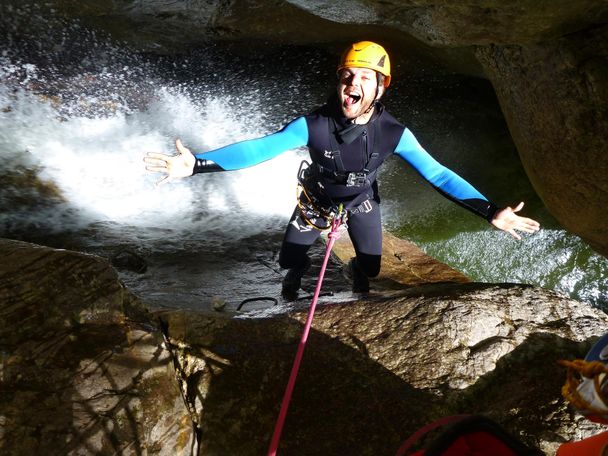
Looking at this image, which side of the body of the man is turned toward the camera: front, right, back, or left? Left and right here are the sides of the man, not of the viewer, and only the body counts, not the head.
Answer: front

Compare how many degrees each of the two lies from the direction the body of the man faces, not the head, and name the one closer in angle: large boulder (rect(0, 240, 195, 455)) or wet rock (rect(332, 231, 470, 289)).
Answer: the large boulder

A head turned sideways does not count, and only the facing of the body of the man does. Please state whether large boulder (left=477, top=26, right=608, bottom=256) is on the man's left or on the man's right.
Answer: on the man's left

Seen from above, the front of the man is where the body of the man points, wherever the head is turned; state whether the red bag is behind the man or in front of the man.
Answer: in front

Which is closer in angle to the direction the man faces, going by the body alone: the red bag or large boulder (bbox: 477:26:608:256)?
the red bag
